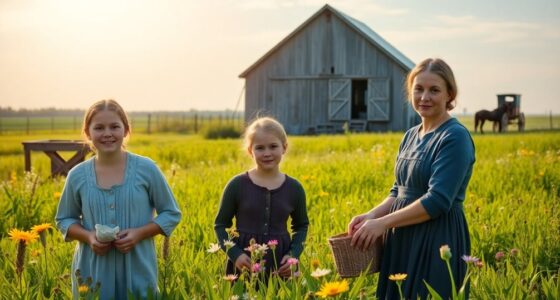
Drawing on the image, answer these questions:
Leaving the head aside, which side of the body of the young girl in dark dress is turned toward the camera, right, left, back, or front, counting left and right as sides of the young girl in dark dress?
front

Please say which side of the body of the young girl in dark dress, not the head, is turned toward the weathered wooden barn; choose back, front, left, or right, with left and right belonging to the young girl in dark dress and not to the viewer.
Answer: back

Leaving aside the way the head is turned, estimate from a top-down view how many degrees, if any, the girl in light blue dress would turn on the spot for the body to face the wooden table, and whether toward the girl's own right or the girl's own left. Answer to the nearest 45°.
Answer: approximately 180°

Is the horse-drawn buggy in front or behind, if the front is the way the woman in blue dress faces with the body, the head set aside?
behind

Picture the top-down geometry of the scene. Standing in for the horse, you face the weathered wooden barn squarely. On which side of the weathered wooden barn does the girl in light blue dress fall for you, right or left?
left

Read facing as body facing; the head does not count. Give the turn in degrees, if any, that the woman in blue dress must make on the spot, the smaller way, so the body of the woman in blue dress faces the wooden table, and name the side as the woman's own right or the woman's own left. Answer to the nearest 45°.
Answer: approximately 90° to the woman's own right

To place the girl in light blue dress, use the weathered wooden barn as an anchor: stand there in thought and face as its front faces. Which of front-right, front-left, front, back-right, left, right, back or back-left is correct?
front

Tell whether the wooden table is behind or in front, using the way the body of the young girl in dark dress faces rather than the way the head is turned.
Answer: behind

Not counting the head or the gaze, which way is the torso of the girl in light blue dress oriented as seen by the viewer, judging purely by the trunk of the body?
toward the camera

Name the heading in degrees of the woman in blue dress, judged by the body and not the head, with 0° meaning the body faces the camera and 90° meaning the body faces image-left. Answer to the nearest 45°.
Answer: approximately 45°

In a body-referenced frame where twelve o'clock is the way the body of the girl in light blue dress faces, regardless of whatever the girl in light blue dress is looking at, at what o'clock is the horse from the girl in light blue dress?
The horse is roughly at 7 o'clock from the girl in light blue dress.

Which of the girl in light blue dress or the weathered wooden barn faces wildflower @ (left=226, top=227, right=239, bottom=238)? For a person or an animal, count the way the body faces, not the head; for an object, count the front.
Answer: the weathered wooden barn
